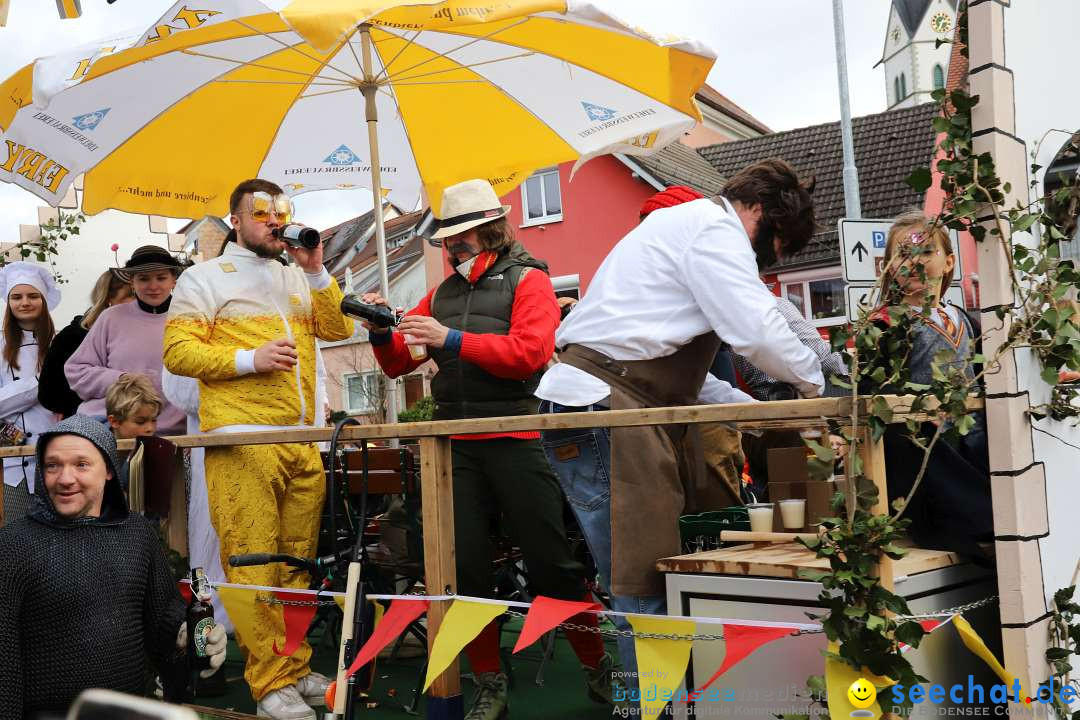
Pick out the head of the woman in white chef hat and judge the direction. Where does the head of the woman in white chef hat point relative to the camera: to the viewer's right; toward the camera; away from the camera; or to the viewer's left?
toward the camera

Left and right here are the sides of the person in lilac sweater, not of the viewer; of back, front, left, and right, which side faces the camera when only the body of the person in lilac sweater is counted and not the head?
front

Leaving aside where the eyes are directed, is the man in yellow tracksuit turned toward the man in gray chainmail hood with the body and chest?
no

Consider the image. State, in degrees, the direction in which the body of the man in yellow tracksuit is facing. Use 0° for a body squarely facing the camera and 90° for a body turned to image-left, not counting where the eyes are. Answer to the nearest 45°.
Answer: approximately 315°

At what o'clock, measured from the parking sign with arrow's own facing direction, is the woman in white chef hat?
The woman in white chef hat is roughly at 2 o'clock from the parking sign with arrow.

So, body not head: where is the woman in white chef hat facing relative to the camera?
toward the camera

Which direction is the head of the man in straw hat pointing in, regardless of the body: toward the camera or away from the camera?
toward the camera

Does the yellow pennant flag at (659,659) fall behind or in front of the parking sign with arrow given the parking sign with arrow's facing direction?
in front

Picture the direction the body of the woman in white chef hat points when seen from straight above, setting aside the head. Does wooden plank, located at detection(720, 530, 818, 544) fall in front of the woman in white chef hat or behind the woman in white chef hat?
in front

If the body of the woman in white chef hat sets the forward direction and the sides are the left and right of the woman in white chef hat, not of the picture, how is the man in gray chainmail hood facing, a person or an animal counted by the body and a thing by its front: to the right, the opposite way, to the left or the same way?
the same way

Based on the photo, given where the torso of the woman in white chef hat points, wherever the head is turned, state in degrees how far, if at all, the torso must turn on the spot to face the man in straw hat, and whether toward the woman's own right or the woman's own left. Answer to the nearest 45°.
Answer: approximately 45° to the woman's own left

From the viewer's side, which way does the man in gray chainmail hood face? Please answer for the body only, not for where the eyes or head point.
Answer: toward the camera

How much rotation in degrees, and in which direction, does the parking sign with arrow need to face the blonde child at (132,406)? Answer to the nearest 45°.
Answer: approximately 45° to its right

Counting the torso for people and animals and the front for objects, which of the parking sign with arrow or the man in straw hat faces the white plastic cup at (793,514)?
the parking sign with arrow

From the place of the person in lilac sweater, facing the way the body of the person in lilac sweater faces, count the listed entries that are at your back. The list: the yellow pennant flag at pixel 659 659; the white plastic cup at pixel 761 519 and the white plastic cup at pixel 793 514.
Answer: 0
